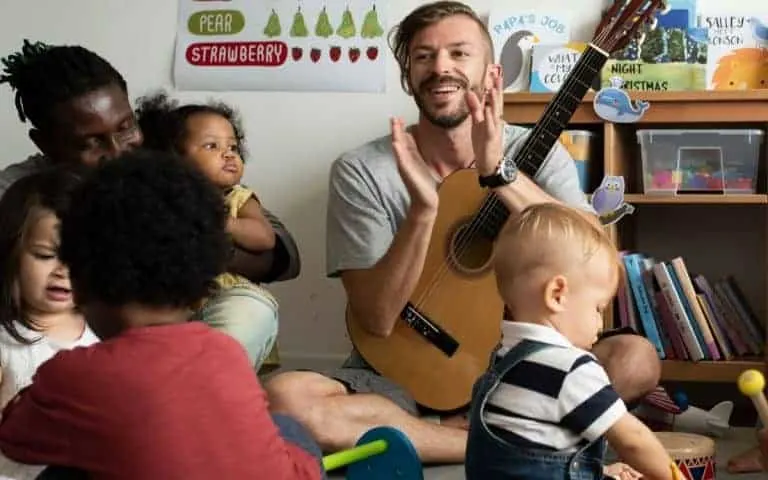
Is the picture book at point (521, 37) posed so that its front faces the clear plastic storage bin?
no

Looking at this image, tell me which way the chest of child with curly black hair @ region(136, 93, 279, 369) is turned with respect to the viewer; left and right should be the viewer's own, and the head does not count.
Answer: facing the viewer and to the right of the viewer

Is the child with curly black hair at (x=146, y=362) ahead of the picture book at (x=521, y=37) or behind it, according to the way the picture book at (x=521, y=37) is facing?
ahead

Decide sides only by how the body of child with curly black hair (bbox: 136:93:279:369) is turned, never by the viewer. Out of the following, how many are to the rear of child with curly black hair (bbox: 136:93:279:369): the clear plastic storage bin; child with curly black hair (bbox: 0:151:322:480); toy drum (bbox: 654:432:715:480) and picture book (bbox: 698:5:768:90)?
0

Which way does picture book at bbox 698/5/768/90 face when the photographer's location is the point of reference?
facing the viewer

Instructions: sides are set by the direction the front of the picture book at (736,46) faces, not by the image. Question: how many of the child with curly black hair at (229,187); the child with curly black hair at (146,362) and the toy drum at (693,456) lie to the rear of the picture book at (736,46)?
0

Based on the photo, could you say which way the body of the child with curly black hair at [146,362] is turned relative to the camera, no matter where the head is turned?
away from the camera

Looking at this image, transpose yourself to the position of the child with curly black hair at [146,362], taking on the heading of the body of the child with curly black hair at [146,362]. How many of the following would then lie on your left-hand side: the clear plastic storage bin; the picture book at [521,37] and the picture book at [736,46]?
0

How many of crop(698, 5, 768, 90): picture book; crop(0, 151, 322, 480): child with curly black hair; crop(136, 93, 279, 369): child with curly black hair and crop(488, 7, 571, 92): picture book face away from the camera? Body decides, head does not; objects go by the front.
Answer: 1

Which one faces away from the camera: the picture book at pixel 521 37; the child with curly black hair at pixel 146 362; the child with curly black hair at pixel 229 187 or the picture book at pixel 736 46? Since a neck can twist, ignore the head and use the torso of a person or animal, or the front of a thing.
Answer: the child with curly black hair at pixel 146 362

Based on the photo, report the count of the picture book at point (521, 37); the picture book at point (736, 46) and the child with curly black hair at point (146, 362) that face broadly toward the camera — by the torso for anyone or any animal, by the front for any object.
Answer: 2

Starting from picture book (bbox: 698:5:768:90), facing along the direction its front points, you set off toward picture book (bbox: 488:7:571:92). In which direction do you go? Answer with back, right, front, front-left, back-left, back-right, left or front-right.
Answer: right

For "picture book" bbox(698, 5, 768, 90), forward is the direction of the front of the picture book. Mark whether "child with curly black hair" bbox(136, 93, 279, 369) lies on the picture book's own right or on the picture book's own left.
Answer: on the picture book's own right

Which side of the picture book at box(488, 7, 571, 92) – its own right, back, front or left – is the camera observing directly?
front
